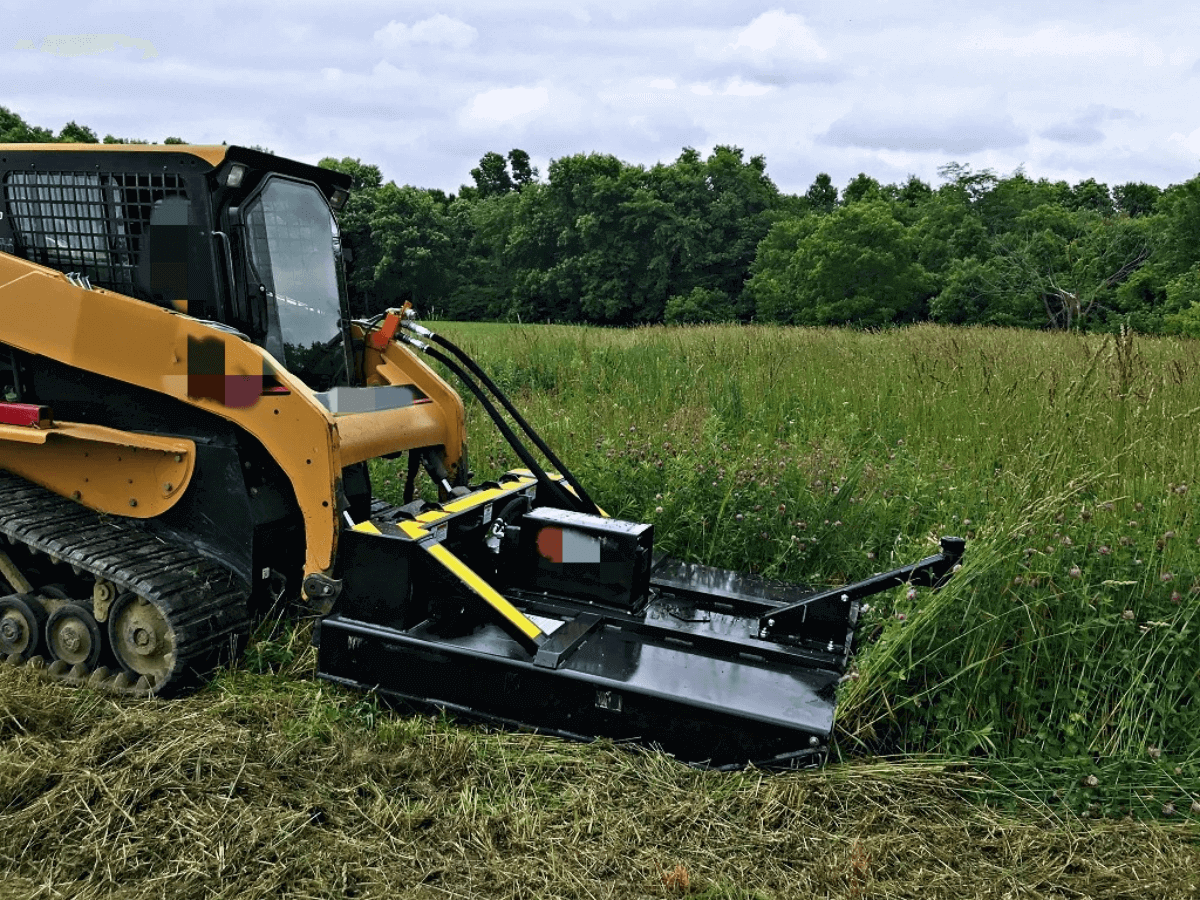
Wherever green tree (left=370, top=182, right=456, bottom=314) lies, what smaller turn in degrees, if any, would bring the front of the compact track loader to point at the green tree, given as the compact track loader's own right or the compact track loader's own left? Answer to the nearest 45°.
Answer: approximately 135° to the compact track loader's own left

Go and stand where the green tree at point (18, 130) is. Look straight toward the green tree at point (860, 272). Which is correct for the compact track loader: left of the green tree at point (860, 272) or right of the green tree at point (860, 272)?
right

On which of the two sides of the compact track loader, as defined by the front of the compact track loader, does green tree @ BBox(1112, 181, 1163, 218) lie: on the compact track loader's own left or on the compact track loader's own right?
on the compact track loader's own left

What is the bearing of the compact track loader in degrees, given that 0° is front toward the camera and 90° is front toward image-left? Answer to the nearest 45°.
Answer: approximately 315°
